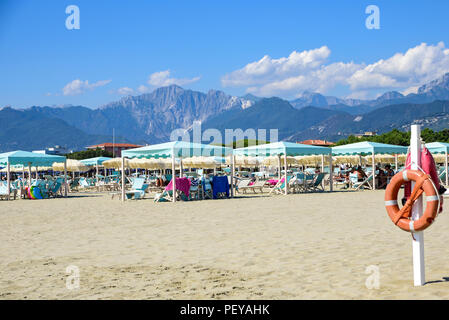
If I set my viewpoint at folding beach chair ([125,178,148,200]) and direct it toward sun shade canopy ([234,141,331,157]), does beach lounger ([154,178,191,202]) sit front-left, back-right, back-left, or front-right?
front-right

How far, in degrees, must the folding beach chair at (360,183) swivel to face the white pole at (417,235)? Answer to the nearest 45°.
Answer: approximately 90° to its left

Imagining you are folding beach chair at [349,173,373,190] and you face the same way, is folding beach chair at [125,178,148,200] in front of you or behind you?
in front

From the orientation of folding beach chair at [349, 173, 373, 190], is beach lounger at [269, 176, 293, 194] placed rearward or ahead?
ahead

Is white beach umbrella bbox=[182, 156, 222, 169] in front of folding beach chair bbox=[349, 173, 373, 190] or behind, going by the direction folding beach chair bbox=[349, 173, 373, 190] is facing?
in front

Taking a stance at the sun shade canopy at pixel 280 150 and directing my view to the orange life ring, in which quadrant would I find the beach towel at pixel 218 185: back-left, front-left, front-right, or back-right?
front-right
